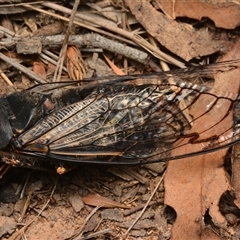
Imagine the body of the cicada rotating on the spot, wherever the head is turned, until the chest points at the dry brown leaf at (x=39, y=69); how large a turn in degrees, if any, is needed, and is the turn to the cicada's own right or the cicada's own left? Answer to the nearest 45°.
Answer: approximately 45° to the cicada's own right

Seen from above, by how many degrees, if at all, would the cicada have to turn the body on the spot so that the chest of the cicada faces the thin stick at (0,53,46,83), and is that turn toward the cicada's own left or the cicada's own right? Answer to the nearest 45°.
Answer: approximately 45° to the cicada's own right

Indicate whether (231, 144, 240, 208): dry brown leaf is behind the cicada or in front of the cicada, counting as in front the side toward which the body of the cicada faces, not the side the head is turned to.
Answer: behind

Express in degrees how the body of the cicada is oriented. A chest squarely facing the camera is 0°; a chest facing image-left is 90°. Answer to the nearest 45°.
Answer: approximately 90°

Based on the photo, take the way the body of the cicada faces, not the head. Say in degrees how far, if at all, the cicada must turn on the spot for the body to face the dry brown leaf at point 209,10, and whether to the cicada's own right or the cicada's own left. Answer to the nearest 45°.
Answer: approximately 135° to the cicada's own right
